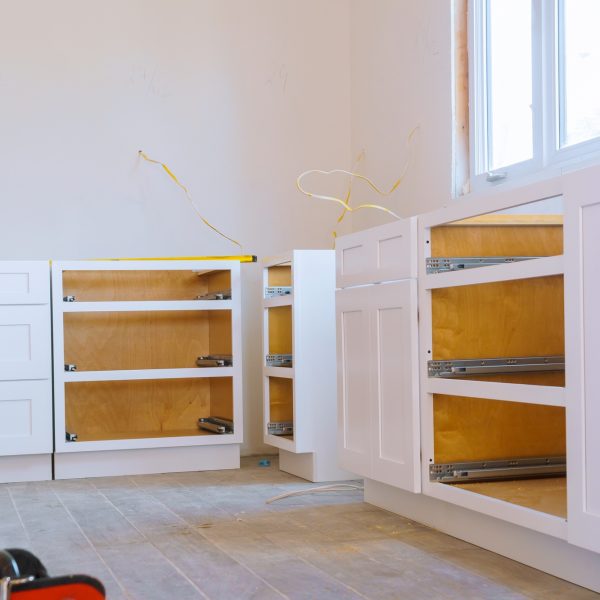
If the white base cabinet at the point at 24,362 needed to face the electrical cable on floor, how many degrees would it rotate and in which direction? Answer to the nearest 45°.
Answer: approximately 45° to its left

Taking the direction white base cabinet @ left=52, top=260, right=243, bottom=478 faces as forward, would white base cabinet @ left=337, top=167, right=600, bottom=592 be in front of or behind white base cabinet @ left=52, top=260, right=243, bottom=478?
in front

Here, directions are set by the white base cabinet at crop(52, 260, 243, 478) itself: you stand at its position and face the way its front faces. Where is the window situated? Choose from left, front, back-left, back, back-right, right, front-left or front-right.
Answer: front-left

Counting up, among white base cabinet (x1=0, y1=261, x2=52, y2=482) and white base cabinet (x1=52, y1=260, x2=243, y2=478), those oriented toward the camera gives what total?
2

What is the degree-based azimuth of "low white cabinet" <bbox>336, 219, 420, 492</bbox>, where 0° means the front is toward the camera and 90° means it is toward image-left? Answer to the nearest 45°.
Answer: approximately 45°

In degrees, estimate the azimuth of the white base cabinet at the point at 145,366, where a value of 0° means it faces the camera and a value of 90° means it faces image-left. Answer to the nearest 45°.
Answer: approximately 0°
